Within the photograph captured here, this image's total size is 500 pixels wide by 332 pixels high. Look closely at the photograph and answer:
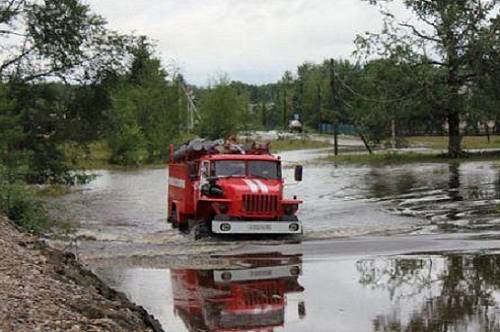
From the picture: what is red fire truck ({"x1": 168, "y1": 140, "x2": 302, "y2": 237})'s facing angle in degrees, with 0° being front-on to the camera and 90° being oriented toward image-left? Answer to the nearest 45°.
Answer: approximately 315°

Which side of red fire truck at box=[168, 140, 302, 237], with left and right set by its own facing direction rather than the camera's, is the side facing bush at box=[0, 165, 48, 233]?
right
